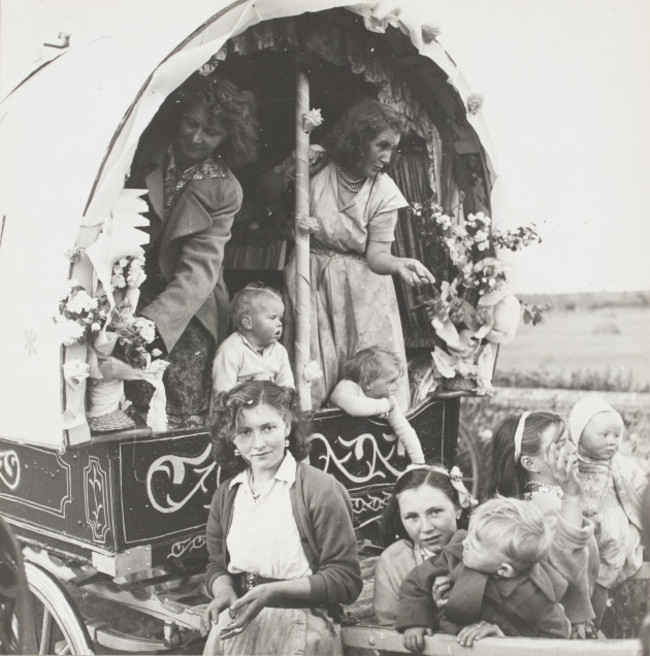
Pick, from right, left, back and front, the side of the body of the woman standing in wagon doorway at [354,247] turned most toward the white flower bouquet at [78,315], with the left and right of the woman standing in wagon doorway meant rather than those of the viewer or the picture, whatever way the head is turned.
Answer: right

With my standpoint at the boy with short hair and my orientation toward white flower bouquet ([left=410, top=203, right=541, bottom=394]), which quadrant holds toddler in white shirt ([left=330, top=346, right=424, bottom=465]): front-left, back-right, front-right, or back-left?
front-left

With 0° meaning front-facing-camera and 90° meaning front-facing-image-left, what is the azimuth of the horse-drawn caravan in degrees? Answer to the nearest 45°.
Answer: approximately 315°

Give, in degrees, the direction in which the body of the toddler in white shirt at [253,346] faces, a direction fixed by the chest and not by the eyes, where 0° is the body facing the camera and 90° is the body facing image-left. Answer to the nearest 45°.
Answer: approximately 315°

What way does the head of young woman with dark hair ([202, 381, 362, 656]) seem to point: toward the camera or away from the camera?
toward the camera

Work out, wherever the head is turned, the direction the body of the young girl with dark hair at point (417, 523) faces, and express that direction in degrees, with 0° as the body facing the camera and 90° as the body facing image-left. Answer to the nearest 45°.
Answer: approximately 0°

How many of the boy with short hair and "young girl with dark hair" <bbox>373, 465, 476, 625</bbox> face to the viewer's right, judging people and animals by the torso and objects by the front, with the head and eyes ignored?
0

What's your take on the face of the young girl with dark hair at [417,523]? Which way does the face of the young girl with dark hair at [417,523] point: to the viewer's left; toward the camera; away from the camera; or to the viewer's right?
toward the camera
